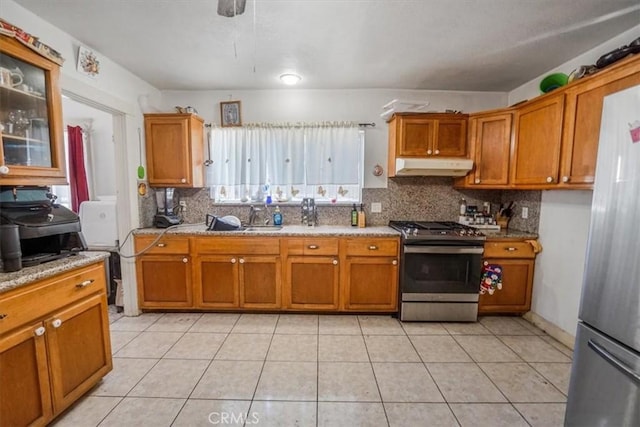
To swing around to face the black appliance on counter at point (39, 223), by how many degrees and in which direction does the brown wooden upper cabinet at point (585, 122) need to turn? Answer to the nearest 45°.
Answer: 0° — it already faces it

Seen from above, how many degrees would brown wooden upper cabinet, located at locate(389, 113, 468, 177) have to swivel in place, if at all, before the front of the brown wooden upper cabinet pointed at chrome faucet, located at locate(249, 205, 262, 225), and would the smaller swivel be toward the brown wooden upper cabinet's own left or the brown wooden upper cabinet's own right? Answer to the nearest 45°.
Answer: approximately 90° to the brown wooden upper cabinet's own right

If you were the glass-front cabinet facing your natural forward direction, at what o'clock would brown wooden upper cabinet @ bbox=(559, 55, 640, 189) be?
The brown wooden upper cabinet is roughly at 12 o'clock from the glass-front cabinet.

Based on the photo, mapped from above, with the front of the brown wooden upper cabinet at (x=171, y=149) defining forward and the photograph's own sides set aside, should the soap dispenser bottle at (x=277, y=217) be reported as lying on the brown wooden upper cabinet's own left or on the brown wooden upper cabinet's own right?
on the brown wooden upper cabinet's own left

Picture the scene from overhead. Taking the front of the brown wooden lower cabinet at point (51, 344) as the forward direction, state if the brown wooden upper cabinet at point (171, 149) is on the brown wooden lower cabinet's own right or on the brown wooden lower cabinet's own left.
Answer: on the brown wooden lower cabinet's own left

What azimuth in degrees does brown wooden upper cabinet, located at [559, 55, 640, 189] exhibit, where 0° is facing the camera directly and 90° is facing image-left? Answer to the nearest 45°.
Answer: approximately 45°
